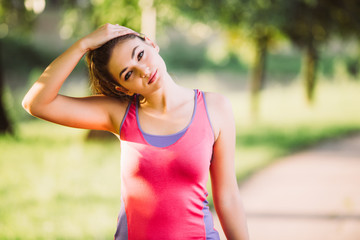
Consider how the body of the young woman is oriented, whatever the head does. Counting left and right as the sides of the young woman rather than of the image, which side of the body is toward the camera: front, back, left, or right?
front

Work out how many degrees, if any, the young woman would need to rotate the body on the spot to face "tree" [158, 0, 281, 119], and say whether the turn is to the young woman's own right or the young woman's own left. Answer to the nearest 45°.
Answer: approximately 180°

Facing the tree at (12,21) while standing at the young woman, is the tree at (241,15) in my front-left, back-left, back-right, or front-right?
front-right

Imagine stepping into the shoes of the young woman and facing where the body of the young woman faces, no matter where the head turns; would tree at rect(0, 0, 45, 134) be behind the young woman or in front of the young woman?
behind
